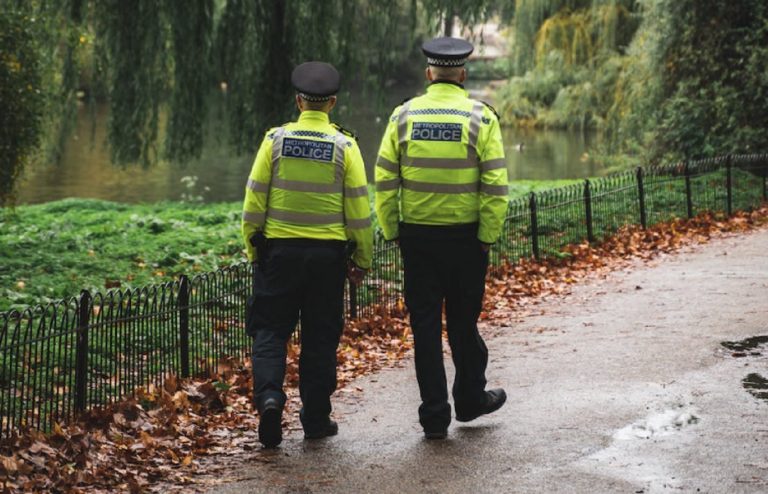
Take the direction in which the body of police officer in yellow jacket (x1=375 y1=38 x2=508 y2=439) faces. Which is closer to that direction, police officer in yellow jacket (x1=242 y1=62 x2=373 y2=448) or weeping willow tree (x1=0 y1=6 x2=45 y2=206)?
the weeping willow tree

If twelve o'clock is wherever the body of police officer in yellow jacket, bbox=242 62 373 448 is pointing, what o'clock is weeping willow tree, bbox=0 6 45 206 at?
The weeping willow tree is roughly at 11 o'clock from the police officer in yellow jacket.

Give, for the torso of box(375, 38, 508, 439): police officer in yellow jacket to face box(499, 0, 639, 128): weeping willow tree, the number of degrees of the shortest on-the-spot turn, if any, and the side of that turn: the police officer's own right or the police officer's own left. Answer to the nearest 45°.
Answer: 0° — they already face it

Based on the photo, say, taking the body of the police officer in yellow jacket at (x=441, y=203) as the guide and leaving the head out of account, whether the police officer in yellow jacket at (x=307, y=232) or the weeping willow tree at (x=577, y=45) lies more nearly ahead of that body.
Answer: the weeping willow tree

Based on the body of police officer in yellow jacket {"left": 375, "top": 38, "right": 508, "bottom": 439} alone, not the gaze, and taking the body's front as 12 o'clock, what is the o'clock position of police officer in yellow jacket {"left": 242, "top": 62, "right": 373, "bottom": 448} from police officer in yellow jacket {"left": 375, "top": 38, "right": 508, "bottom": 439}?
police officer in yellow jacket {"left": 242, "top": 62, "right": 373, "bottom": 448} is roughly at 9 o'clock from police officer in yellow jacket {"left": 375, "top": 38, "right": 508, "bottom": 439}.

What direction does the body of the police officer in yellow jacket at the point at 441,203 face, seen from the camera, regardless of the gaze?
away from the camera

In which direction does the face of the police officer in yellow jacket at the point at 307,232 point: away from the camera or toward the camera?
away from the camera

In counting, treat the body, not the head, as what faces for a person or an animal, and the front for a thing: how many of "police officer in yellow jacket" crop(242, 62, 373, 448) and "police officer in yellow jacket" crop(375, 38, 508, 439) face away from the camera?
2

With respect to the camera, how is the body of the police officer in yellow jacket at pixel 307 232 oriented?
away from the camera

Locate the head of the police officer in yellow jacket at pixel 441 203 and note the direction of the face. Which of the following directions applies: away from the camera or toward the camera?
away from the camera
